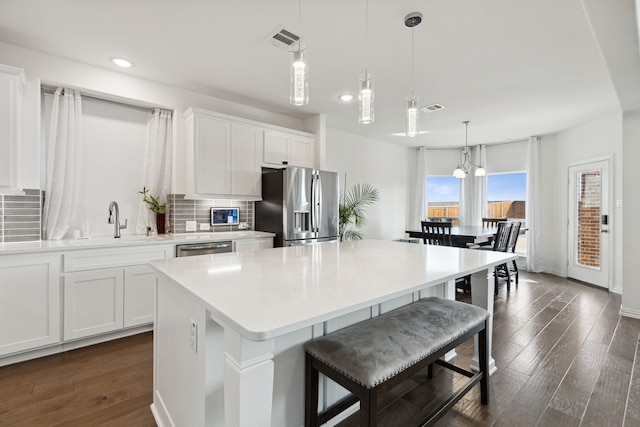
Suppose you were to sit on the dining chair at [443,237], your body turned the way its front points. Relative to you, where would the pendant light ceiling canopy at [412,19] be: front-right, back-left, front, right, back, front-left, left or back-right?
back-right

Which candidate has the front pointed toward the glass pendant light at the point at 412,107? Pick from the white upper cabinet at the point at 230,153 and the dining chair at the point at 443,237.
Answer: the white upper cabinet

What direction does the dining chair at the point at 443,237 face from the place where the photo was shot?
facing away from the viewer and to the right of the viewer

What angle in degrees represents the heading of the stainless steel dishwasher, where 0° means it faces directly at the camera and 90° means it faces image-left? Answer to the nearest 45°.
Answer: approximately 315°

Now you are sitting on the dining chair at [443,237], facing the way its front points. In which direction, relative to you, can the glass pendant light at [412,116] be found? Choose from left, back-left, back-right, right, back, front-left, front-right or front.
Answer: back-right

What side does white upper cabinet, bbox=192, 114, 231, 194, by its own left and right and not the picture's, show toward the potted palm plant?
left

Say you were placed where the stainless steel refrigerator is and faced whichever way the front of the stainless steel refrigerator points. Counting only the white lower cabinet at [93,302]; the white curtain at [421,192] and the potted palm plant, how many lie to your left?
2

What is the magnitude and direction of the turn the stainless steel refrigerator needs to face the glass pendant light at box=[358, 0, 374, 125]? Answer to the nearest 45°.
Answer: approximately 45° to its right

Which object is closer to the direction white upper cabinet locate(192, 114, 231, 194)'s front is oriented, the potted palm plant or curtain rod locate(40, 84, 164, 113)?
the potted palm plant

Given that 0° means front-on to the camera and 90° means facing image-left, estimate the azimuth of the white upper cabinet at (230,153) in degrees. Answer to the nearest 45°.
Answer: approximately 315°

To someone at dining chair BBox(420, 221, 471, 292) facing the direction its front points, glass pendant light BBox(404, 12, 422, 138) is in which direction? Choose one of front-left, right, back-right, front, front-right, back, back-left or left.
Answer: back-right
